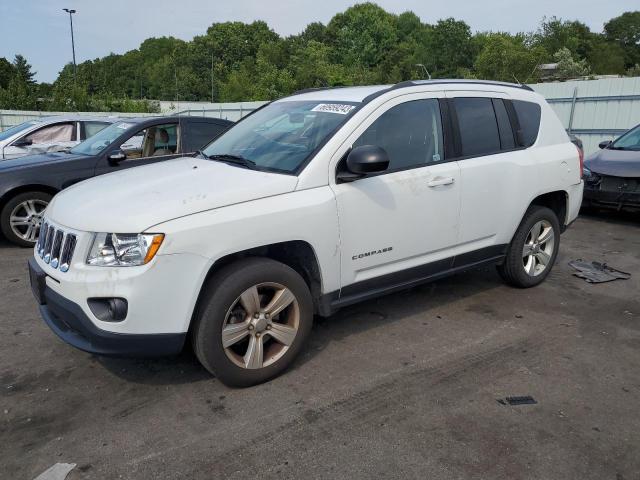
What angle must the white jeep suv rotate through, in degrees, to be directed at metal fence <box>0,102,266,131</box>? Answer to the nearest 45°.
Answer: approximately 135° to its right

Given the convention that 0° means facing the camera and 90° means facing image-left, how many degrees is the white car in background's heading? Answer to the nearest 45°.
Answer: approximately 45°

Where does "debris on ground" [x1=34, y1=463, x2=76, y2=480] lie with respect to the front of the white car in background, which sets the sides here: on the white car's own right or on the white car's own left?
on the white car's own left

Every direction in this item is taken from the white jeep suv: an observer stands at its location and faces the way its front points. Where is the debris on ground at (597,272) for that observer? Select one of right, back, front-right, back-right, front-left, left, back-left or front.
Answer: back

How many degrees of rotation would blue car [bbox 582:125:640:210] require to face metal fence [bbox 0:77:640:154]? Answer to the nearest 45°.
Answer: approximately 135° to its right

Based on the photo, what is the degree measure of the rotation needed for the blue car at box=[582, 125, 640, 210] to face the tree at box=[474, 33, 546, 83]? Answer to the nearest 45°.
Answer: approximately 135° to its right

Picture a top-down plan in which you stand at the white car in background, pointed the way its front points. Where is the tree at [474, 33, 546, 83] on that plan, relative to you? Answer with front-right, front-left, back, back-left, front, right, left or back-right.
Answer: back

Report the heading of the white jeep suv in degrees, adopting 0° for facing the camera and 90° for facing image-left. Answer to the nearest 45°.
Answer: approximately 45°

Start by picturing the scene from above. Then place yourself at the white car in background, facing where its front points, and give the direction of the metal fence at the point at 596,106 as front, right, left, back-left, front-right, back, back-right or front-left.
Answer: back-left
